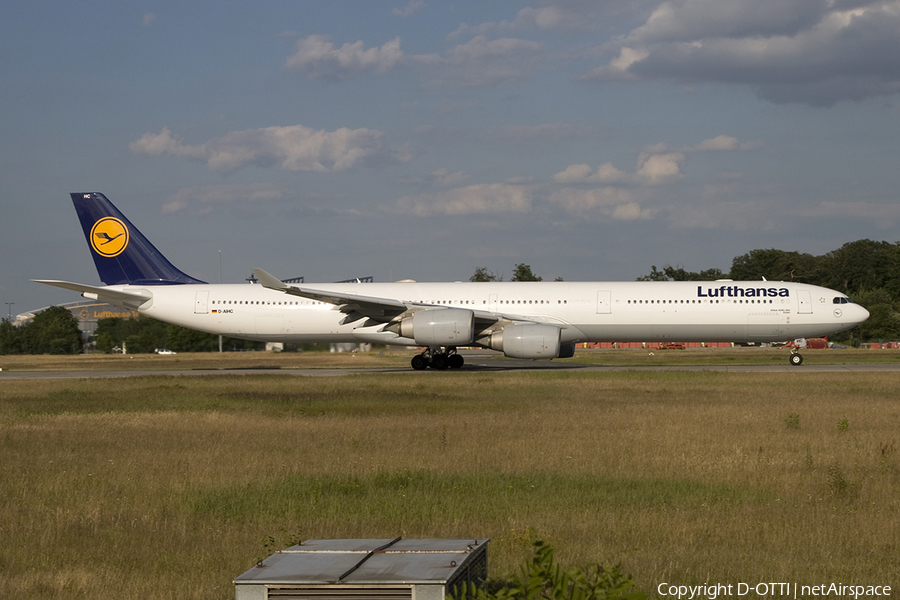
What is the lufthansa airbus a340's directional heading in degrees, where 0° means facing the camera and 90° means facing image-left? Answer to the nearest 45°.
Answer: approximately 270°

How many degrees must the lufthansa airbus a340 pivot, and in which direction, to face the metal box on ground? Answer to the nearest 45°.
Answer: approximately 90° to its right

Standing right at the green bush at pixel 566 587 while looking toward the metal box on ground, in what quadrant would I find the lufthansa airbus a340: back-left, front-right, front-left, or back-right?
front-right

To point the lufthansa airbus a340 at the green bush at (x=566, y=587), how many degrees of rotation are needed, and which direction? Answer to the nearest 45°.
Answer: approximately 90° to its right
